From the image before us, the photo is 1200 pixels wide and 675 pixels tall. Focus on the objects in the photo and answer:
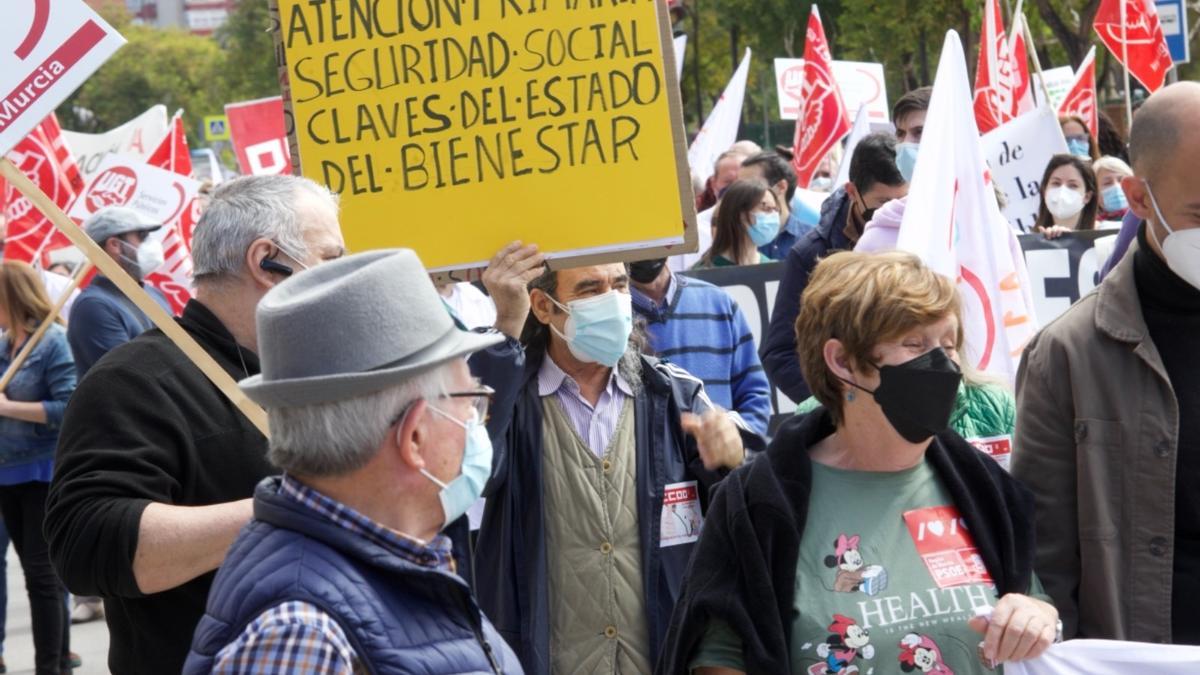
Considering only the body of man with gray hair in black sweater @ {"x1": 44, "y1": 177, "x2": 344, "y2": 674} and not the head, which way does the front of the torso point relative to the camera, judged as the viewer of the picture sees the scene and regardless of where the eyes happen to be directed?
to the viewer's right

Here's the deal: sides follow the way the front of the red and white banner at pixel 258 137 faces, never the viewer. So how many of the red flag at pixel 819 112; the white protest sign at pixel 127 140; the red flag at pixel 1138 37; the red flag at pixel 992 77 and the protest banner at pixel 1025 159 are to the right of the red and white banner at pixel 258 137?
1

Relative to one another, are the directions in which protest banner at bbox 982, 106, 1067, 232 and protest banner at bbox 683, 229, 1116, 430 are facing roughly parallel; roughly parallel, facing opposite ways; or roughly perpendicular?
roughly parallel

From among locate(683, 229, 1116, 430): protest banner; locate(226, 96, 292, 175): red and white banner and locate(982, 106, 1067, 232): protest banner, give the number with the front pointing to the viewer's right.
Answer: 0

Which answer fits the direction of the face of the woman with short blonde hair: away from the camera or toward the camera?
toward the camera

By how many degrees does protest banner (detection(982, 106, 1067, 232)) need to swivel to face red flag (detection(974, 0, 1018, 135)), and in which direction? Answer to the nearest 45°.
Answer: approximately 180°

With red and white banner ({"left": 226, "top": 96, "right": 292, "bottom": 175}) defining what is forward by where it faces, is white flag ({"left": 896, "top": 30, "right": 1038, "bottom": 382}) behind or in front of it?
in front

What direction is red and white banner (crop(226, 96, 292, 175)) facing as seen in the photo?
toward the camera

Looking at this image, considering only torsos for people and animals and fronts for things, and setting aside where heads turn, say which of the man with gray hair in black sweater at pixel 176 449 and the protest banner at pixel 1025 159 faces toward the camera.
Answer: the protest banner

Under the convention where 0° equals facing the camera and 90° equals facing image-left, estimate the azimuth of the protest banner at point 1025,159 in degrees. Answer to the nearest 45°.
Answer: approximately 0°

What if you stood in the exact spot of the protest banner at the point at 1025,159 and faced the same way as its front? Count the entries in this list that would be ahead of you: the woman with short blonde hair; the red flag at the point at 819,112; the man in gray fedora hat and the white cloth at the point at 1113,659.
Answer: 3

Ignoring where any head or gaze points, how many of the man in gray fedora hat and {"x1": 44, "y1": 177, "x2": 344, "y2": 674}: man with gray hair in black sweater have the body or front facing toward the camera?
0

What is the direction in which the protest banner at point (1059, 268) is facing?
toward the camera

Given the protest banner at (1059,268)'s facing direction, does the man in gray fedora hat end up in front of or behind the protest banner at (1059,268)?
in front

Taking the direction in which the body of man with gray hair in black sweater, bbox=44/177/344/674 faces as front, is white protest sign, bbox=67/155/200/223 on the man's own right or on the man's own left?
on the man's own left
